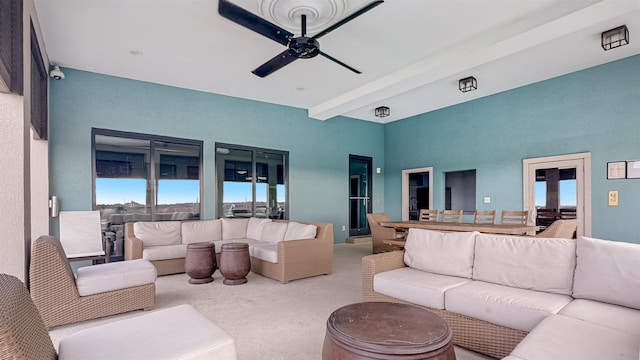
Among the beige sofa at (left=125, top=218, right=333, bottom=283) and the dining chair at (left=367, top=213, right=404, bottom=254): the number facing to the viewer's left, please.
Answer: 0

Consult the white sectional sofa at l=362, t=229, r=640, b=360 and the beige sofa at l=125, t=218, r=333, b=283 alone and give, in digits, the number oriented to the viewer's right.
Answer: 0

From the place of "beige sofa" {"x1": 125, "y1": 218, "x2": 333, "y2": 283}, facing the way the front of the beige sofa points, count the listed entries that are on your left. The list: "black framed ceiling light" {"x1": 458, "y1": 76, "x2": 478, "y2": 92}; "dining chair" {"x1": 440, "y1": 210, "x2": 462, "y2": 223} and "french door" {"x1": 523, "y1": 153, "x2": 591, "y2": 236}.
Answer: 3

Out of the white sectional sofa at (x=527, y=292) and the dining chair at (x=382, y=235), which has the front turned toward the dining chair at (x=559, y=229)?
the dining chair at (x=382, y=235)

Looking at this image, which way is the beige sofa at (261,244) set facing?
toward the camera

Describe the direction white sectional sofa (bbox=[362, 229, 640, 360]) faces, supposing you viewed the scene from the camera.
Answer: facing the viewer and to the left of the viewer

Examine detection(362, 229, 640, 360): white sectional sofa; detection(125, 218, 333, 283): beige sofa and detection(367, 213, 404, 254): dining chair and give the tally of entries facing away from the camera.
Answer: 0

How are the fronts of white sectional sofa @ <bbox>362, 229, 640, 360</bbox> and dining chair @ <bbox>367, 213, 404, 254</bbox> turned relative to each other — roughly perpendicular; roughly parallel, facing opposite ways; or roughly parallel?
roughly perpendicular

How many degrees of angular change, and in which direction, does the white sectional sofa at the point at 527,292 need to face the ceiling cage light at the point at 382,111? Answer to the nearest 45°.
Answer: approximately 90° to its right

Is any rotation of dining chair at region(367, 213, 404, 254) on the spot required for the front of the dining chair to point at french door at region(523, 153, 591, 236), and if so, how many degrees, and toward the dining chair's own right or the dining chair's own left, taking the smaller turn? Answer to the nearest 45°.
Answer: approximately 45° to the dining chair's own left

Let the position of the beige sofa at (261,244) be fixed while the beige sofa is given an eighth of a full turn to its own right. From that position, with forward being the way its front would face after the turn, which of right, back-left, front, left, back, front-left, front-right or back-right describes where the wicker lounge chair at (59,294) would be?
front

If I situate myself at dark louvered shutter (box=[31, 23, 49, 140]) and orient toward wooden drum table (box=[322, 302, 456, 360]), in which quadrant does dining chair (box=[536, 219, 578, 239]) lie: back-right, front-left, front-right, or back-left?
front-left

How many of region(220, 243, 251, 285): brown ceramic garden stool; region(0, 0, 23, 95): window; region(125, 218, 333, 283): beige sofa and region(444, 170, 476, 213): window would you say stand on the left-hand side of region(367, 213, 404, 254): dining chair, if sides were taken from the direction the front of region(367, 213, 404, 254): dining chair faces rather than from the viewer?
1

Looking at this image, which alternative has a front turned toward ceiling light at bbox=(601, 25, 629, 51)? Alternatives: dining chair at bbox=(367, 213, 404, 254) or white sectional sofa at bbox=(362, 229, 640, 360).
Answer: the dining chair
